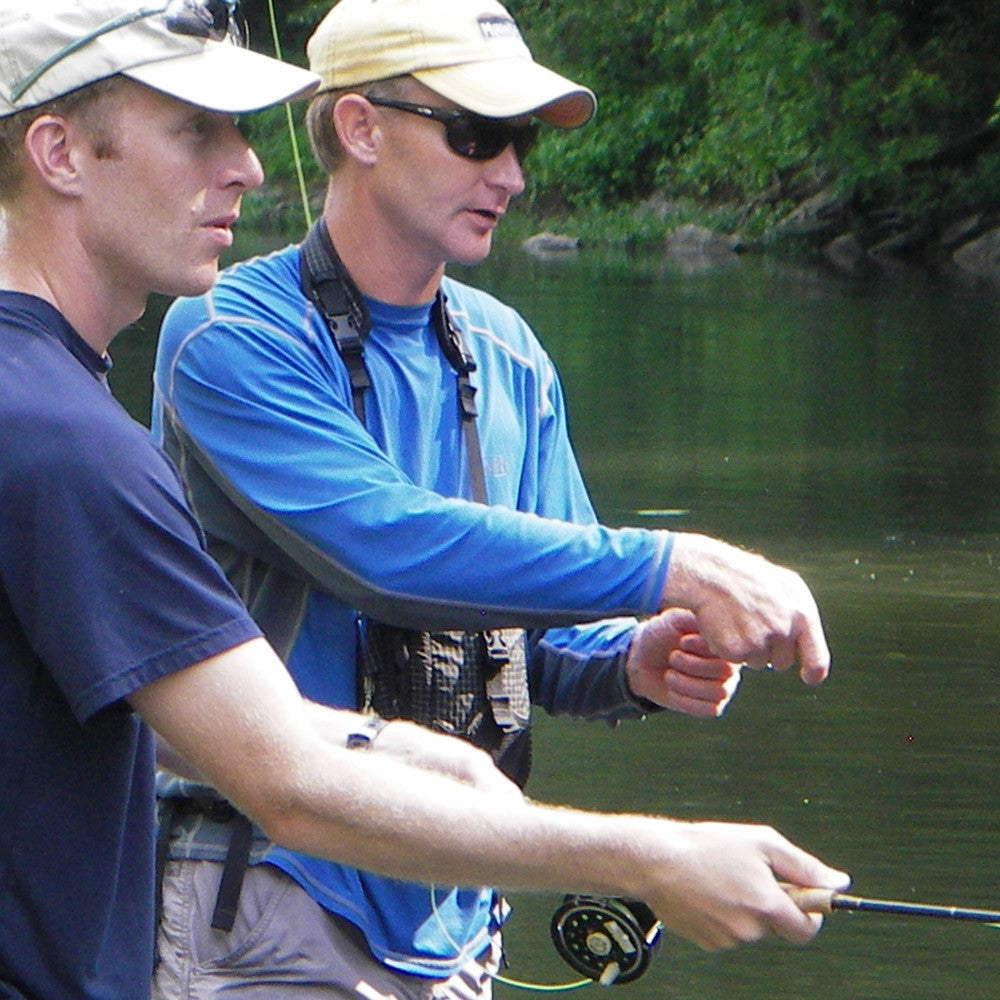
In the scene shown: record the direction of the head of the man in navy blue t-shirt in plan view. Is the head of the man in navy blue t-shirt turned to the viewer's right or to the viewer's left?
to the viewer's right

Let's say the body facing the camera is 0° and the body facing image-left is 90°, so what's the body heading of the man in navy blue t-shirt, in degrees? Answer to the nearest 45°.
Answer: approximately 270°
